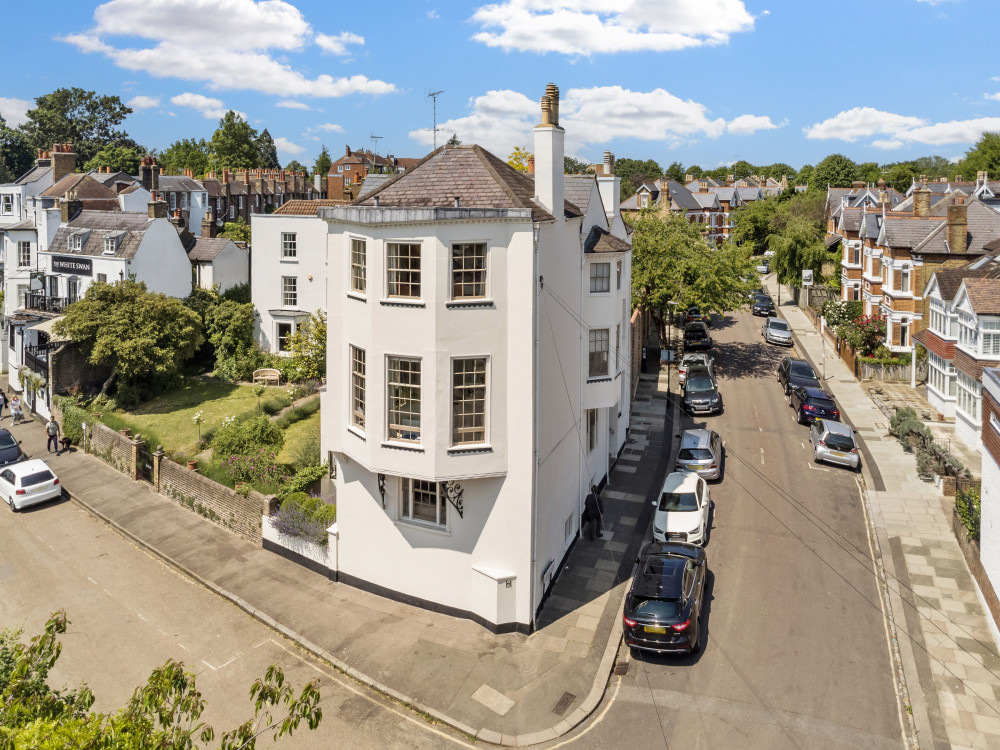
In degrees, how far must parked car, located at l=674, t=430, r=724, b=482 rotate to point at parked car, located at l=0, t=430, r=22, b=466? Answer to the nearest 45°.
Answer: approximately 90° to its left

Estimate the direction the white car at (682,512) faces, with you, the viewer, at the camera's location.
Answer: facing the viewer

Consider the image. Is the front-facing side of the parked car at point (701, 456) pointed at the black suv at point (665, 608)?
no

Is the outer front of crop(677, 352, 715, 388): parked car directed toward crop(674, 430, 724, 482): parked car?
no

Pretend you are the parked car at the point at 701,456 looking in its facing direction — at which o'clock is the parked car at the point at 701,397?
the parked car at the point at 701,397 is roughly at 12 o'clock from the parked car at the point at 701,456.

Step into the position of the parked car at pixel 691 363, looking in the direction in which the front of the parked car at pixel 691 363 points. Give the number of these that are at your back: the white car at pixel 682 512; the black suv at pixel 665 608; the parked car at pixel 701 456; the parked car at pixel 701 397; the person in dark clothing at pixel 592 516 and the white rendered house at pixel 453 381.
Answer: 6

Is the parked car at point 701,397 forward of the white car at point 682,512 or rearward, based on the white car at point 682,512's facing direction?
rearward

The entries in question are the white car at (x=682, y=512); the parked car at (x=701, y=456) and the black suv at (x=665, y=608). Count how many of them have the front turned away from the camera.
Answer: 2

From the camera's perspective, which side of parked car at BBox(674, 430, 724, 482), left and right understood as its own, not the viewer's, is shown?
back

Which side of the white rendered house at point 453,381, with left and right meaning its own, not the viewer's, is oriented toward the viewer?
front

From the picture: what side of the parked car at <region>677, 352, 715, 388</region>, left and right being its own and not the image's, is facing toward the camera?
back

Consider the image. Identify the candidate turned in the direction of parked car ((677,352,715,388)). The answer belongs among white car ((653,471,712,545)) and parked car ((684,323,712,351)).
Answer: parked car ((684,323,712,351))
